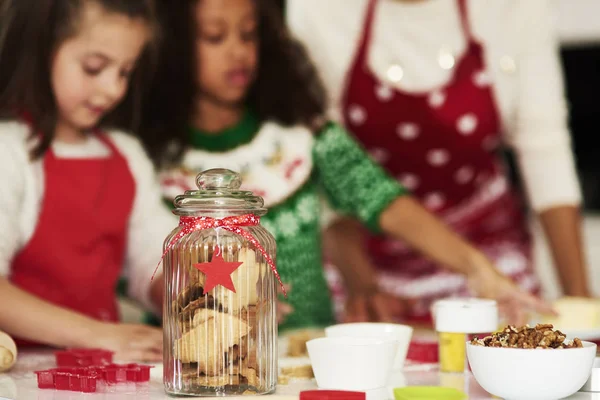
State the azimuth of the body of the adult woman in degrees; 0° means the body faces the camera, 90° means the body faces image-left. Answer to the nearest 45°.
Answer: approximately 0°

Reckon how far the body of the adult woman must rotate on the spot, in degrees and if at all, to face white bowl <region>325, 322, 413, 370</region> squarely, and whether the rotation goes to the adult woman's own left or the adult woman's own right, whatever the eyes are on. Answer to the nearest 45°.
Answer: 0° — they already face it

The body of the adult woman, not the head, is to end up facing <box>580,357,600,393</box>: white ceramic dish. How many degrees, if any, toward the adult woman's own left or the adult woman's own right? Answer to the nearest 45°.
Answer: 0° — they already face it

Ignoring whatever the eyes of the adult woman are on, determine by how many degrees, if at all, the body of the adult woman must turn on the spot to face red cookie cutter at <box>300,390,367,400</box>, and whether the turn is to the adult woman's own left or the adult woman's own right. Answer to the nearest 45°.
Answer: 0° — they already face it

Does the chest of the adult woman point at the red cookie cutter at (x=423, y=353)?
yes

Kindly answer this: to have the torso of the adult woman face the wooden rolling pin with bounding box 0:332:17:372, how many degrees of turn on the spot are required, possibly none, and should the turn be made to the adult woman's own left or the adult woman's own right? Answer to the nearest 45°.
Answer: approximately 45° to the adult woman's own right

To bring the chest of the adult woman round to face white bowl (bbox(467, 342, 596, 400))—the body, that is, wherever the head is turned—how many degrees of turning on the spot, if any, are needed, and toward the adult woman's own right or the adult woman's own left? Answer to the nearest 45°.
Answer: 0° — they already face it

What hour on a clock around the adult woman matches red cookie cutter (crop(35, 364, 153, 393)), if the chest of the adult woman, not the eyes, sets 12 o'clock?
The red cookie cutter is roughly at 1 o'clock from the adult woman.
